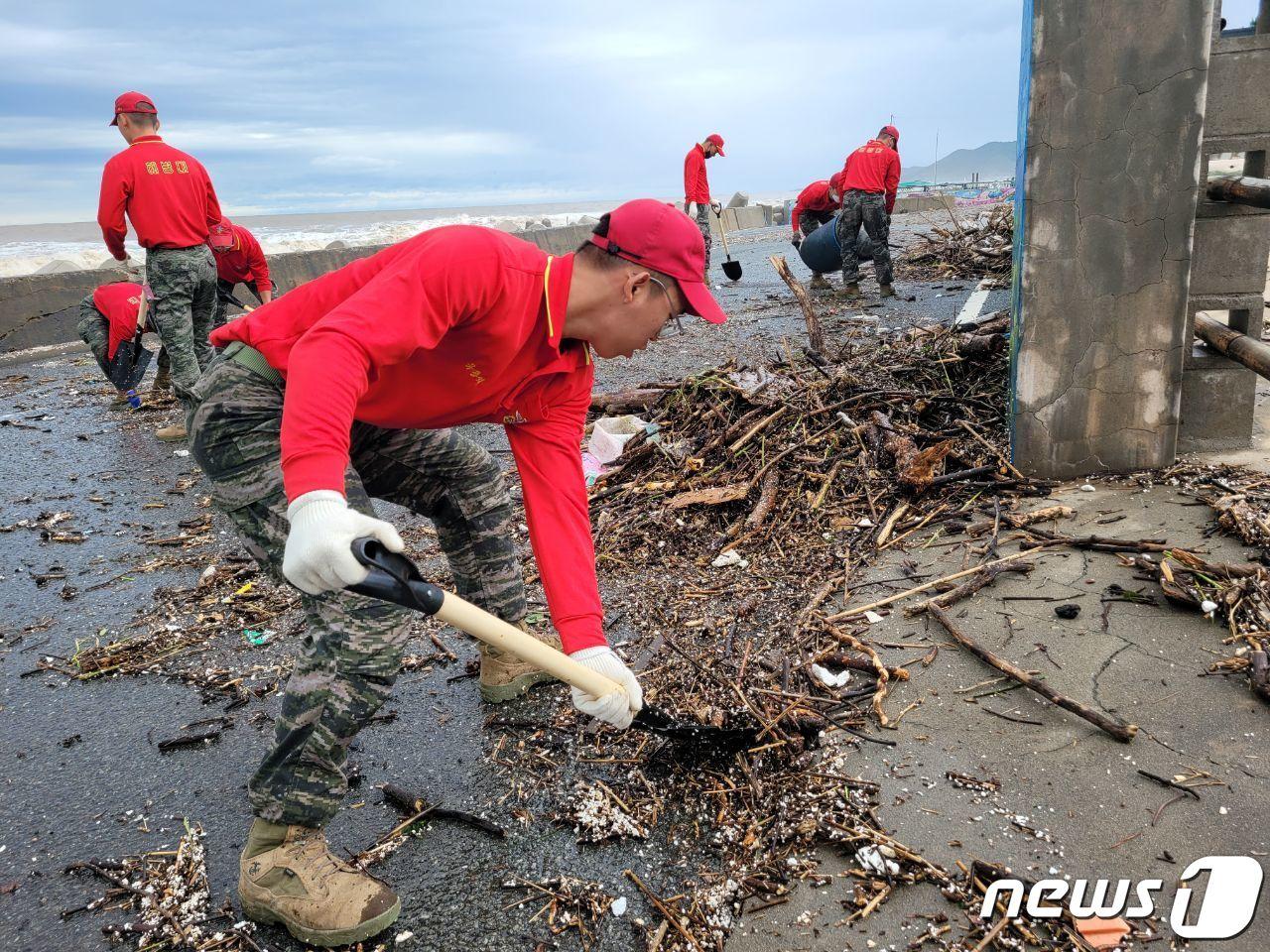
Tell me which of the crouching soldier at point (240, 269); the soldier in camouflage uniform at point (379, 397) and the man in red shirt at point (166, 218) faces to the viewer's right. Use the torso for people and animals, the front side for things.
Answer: the soldier in camouflage uniform

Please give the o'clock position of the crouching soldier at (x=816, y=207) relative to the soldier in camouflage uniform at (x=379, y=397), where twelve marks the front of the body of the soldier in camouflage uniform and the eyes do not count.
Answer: The crouching soldier is roughly at 10 o'clock from the soldier in camouflage uniform.

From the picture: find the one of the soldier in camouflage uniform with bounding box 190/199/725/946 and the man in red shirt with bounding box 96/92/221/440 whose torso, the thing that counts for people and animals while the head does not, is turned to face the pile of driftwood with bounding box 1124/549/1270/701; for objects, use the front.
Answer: the soldier in camouflage uniform

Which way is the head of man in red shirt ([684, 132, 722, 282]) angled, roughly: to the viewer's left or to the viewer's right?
to the viewer's right

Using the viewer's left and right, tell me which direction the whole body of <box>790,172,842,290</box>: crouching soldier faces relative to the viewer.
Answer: facing the viewer and to the right of the viewer

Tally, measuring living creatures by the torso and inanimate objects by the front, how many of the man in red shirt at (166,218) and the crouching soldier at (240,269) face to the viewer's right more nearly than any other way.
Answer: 0

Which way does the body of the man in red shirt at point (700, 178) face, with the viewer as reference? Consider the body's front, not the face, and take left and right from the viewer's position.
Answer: facing to the right of the viewer

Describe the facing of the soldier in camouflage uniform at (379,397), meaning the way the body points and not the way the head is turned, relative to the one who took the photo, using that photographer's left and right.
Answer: facing to the right of the viewer

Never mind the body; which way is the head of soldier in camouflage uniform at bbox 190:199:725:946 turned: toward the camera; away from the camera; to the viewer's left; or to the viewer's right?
to the viewer's right

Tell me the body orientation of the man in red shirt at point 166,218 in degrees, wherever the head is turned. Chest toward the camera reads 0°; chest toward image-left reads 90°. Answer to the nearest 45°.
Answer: approximately 135°

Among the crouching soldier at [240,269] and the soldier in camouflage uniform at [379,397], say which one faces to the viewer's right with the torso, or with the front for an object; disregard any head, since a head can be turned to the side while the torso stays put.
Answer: the soldier in camouflage uniform

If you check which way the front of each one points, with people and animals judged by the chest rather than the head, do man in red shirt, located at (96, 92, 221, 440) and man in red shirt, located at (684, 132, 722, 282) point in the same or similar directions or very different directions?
very different directions
